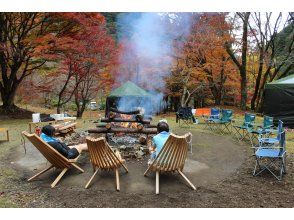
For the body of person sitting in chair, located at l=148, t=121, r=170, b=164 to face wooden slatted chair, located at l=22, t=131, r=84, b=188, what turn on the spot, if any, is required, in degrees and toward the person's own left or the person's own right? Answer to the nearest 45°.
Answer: approximately 45° to the person's own left

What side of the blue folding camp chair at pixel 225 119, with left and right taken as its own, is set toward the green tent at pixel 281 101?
back

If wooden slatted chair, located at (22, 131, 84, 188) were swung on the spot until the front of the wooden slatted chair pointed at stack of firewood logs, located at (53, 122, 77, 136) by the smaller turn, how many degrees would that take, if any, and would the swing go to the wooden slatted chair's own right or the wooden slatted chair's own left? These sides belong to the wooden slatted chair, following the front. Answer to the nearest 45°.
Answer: approximately 45° to the wooden slatted chair's own left

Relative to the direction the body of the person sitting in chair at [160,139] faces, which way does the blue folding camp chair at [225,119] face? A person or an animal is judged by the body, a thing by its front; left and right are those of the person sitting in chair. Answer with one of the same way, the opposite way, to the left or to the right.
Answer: to the left

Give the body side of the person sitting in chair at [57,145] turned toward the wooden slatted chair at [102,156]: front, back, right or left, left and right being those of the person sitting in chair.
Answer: right

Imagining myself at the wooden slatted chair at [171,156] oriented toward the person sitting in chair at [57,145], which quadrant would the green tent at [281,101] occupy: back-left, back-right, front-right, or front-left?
back-right

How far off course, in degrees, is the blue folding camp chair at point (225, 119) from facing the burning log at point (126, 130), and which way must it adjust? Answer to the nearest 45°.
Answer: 0° — it already faces it

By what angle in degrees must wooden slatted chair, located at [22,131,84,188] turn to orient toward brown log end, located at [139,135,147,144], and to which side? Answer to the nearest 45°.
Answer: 0° — it already faces it

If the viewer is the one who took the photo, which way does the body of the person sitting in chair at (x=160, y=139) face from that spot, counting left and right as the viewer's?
facing away from the viewer and to the left of the viewer

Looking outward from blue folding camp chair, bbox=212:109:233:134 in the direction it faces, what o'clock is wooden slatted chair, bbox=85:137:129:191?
The wooden slatted chair is roughly at 11 o'clock from the blue folding camp chair.

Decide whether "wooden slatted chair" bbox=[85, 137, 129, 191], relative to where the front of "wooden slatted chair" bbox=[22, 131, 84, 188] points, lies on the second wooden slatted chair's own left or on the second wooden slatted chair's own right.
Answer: on the second wooden slatted chair's own right

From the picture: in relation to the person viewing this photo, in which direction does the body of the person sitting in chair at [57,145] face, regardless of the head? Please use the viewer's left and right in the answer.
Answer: facing away from the viewer and to the right of the viewer

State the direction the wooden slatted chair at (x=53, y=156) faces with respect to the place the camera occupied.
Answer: facing away from the viewer and to the right of the viewer

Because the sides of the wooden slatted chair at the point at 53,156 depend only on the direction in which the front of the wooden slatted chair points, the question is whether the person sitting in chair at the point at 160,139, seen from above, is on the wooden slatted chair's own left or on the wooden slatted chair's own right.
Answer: on the wooden slatted chair's own right
